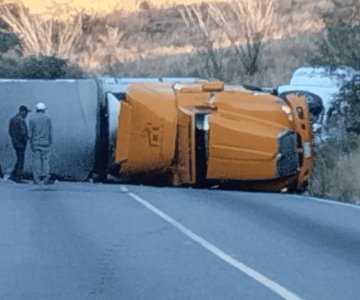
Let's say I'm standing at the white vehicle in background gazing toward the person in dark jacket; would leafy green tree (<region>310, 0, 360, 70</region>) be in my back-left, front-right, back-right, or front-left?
back-right

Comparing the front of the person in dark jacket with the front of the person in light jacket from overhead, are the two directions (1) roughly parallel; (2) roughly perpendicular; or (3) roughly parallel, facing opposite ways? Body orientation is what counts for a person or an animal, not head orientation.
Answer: roughly perpendicular

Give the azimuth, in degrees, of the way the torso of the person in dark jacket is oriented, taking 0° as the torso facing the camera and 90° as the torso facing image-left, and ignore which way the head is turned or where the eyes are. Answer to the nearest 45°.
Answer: approximately 270°

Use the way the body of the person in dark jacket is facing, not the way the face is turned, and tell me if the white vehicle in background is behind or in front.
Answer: in front
